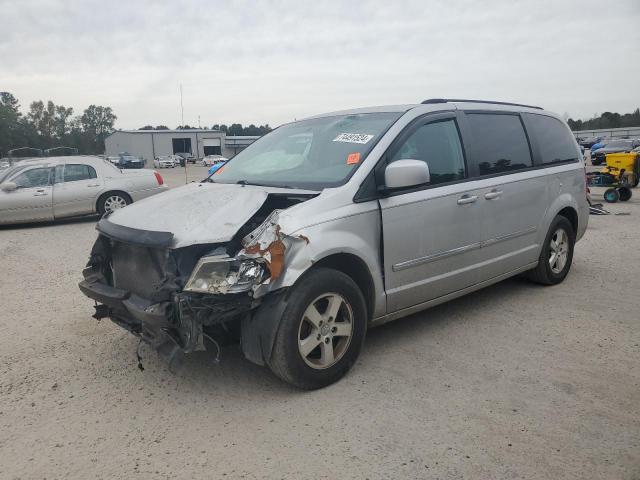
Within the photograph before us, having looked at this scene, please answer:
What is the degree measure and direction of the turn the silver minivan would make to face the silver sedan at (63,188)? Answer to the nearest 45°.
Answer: approximately 90° to its right

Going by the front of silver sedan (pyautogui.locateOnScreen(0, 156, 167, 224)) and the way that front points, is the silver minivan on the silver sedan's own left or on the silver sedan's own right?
on the silver sedan's own left

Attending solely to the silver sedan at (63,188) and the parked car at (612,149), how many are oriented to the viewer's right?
0

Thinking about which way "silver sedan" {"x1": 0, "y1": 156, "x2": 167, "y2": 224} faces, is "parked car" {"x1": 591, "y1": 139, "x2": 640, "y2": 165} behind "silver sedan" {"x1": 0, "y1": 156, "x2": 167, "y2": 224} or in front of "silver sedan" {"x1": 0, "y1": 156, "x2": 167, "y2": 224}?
behind

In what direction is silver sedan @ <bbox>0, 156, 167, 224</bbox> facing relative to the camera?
to the viewer's left

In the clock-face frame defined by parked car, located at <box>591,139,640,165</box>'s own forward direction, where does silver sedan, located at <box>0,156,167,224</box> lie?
The silver sedan is roughly at 11 o'clock from the parked car.

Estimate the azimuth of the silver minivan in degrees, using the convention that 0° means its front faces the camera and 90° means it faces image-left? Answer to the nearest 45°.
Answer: approximately 45°

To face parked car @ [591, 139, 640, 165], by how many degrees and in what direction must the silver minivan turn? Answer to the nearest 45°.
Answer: approximately 180°

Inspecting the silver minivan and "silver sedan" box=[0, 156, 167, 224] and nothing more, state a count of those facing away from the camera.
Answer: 0
